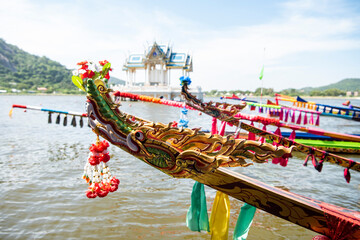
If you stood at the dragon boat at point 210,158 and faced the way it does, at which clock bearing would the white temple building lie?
The white temple building is roughly at 1 o'clock from the dragon boat.

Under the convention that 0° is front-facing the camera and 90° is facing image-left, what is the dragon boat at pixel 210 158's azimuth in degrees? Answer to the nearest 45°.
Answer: approximately 135°
